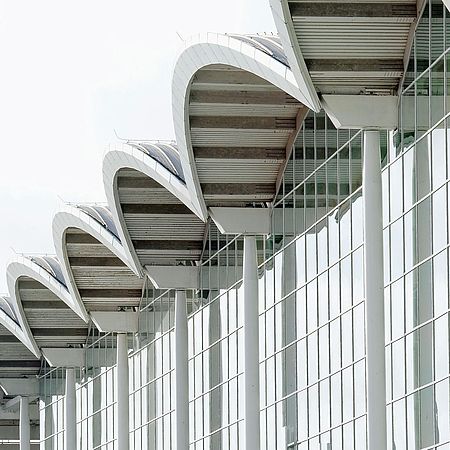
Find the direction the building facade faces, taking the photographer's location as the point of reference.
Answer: facing the viewer and to the left of the viewer
